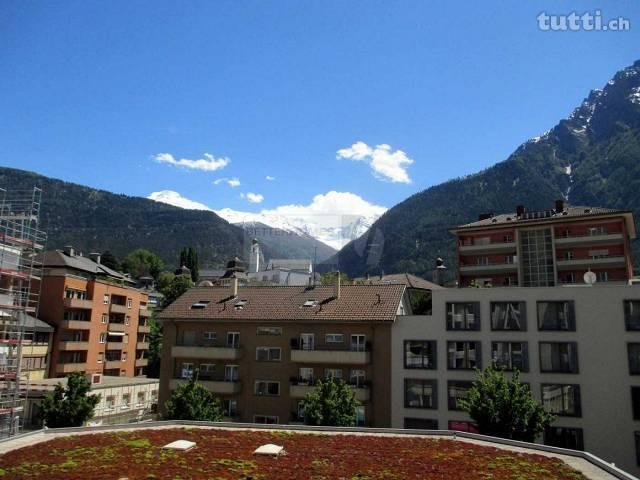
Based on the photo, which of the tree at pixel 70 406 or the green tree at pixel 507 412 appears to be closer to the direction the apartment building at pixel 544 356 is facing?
the green tree

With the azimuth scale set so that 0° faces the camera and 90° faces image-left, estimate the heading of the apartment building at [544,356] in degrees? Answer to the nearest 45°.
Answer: approximately 0°

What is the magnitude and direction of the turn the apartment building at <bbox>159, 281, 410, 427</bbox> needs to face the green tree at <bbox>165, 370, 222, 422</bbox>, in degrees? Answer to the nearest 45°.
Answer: approximately 45° to its right

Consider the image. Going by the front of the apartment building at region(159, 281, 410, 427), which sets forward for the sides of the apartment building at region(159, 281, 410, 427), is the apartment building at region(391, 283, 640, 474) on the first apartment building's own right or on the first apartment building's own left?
on the first apartment building's own left

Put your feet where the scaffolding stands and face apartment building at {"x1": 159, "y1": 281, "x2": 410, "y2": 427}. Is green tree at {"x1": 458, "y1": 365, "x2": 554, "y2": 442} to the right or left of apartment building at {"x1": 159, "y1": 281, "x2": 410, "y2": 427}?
right

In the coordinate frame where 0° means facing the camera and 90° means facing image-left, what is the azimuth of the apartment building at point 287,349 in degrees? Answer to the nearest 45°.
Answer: approximately 0°

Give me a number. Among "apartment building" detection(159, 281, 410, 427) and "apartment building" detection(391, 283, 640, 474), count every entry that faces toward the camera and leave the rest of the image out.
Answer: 2

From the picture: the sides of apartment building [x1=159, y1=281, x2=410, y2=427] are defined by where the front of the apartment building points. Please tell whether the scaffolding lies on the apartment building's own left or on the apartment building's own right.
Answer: on the apartment building's own right
